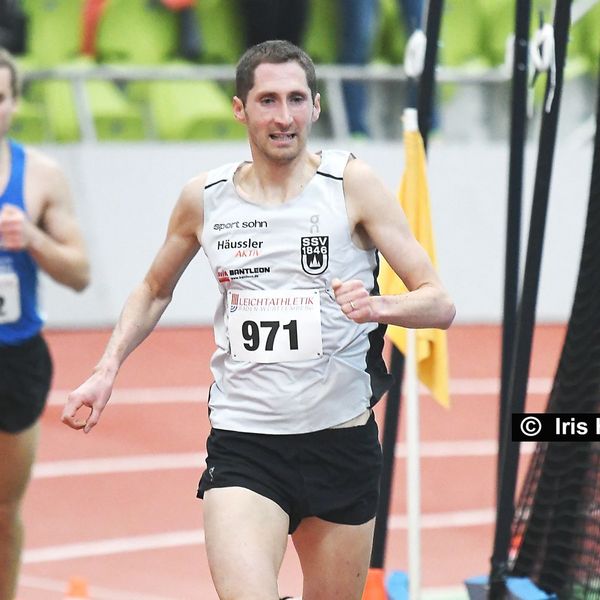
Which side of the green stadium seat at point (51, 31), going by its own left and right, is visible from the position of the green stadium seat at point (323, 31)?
left

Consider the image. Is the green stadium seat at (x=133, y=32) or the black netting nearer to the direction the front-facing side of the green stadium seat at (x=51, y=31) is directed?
the black netting

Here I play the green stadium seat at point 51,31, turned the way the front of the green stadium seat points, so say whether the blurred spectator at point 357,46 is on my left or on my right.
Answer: on my left

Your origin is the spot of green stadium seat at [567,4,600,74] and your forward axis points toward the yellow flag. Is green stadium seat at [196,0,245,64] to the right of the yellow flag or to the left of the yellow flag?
right

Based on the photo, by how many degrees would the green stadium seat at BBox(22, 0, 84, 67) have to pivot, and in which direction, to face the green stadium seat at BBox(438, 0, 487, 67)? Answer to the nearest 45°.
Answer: approximately 90° to its left

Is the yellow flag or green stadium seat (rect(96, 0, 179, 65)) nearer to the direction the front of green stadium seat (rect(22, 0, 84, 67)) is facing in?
the yellow flag

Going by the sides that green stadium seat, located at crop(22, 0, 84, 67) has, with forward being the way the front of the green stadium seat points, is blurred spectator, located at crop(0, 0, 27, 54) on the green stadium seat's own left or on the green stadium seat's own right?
on the green stadium seat's own right

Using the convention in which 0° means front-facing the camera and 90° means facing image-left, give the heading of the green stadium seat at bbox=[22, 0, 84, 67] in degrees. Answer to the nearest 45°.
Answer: approximately 0°

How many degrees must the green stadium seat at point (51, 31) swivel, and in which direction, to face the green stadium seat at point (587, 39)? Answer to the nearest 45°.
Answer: approximately 90° to its left
